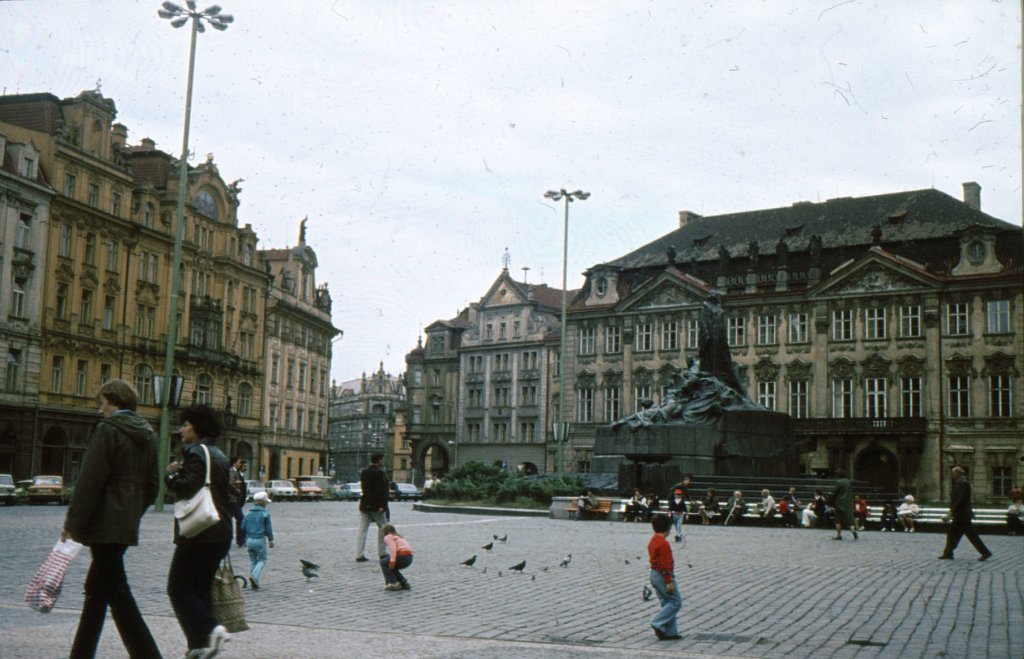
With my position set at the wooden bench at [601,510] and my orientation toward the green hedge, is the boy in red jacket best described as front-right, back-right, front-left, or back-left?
back-left

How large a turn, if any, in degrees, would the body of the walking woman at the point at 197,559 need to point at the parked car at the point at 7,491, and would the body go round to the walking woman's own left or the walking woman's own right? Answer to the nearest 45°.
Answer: approximately 90° to the walking woman's own right

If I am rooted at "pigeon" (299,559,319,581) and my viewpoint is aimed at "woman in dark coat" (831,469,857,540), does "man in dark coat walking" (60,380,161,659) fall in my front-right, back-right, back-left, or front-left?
back-right

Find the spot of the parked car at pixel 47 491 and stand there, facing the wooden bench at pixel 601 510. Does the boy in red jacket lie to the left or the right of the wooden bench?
right
